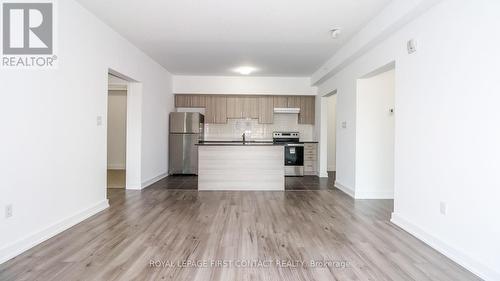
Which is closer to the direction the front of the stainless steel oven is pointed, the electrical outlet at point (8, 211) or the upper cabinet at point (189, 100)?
the electrical outlet

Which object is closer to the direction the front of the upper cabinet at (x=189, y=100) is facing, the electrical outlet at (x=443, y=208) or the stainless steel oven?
the electrical outlet

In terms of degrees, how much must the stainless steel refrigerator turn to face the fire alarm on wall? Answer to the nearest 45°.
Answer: approximately 45° to its left

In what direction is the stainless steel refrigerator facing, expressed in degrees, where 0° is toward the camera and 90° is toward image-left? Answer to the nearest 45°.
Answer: approximately 0°

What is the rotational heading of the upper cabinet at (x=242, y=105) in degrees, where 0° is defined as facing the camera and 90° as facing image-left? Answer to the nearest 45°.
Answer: approximately 0°

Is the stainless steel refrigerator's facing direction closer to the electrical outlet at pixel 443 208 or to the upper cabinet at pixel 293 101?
the electrical outlet

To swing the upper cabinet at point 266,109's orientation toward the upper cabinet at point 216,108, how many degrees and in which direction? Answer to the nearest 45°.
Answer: approximately 90° to its right

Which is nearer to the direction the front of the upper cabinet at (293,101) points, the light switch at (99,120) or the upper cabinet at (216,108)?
the light switch
